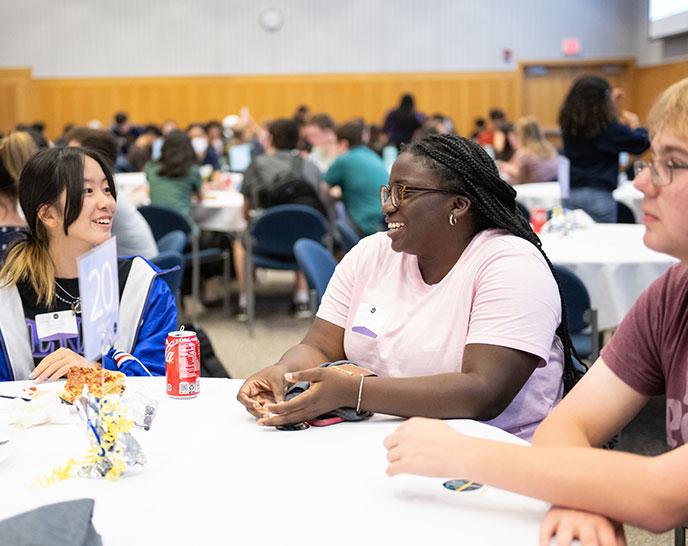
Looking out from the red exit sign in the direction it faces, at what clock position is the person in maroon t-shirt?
The person in maroon t-shirt is roughly at 12 o'clock from the red exit sign.

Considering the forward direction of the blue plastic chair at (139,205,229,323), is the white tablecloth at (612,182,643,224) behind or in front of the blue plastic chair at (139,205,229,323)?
in front

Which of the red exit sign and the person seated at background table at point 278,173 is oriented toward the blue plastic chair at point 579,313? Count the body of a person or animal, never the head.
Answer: the red exit sign

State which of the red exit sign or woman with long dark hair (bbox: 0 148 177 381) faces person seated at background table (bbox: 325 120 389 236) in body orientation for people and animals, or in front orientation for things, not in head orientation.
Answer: the red exit sign

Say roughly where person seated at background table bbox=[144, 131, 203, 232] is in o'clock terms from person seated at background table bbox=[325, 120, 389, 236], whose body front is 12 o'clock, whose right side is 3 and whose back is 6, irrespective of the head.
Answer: person seated at background table bbox=[144, 131, 203, 232] is roughly at 10 o'clock from person seated at background table bbox=[325, 120, 389, 236].

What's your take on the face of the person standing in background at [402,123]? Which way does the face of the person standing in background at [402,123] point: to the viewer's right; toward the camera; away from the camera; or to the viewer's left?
away from the camera

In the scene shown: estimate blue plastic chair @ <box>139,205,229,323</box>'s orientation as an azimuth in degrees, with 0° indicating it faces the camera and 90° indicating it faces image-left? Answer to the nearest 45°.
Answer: approximately 225°

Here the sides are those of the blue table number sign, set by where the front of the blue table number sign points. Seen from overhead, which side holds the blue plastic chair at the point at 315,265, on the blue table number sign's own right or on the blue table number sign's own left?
on the blue table number sign's own left

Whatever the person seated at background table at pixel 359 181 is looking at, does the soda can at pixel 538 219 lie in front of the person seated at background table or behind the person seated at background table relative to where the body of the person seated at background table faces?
behind

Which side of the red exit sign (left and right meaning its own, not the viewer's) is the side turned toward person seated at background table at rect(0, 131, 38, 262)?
front

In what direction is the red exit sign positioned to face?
toward the camera

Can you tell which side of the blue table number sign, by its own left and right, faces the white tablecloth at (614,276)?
left

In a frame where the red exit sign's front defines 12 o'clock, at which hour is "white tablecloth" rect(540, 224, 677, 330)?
The white tablecloth is roughly at 12 o'clock from the red exit sign.

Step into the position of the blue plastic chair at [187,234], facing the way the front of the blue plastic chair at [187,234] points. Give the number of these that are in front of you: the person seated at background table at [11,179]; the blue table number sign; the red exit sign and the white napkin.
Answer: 1

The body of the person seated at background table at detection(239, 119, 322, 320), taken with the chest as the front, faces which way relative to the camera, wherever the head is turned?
away from the camera

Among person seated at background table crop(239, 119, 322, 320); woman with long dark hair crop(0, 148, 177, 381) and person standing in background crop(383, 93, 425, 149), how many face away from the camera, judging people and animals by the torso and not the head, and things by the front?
2

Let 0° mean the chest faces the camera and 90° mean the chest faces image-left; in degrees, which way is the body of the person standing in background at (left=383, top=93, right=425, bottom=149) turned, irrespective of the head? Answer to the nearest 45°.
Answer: approximately 180°

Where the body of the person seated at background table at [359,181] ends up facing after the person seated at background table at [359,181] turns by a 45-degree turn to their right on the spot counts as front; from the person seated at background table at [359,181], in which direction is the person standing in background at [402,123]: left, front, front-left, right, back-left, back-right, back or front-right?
front

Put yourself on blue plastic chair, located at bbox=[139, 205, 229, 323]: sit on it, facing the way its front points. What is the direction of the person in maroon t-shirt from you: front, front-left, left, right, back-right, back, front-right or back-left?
back-right

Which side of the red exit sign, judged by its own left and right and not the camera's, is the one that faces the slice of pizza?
front
